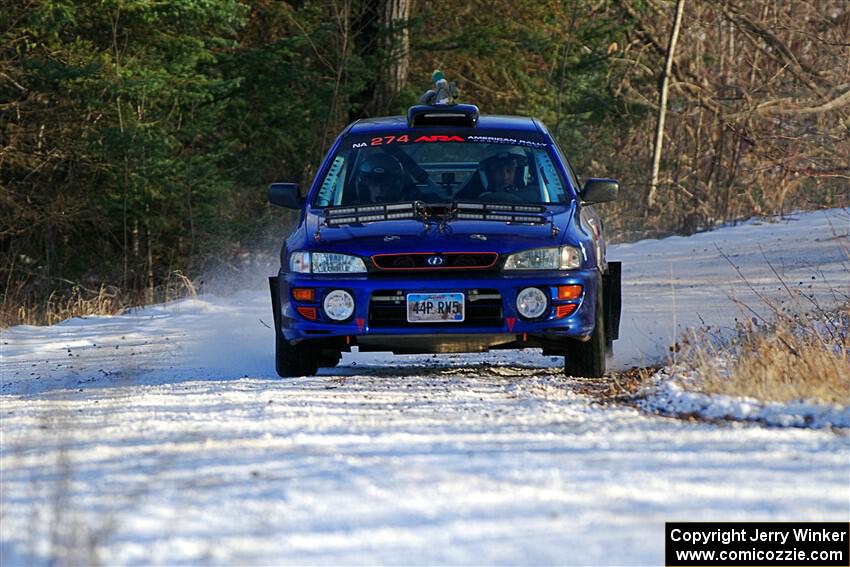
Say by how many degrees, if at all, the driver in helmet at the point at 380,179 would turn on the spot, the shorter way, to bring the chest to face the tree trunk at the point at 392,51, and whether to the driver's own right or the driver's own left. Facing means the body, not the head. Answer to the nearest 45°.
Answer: approximately 180°

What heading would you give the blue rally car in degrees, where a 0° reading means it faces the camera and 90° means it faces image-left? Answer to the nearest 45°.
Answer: approximately 0°

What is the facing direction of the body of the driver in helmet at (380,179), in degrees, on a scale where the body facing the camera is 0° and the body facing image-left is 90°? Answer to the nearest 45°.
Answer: approximately 0°

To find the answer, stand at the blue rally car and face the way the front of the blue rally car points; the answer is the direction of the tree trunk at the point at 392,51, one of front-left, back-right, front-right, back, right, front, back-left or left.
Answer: back

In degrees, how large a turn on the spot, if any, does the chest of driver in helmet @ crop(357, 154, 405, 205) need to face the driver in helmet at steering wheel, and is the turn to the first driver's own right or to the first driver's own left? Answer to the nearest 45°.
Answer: approximately 90° to the first driver's own left
